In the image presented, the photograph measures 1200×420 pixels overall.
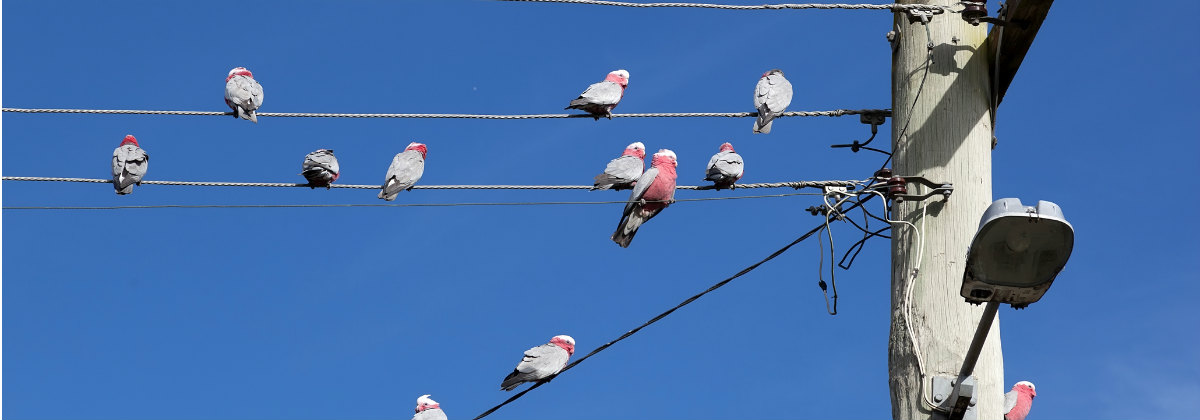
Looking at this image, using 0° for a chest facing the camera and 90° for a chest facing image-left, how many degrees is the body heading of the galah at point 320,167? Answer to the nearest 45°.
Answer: approximately 225°

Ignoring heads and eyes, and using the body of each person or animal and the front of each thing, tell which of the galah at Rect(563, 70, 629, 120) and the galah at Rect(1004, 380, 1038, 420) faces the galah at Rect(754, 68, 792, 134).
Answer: the galah at Rect(563, 70, 629, 120)

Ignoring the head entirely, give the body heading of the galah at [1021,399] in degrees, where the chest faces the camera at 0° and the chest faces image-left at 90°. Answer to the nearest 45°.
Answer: approximately 315°

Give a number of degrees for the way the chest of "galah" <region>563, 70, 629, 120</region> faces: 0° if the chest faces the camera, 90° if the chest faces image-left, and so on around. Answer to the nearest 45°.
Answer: approximately 270°

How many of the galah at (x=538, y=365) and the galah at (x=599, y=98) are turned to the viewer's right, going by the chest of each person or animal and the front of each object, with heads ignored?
2

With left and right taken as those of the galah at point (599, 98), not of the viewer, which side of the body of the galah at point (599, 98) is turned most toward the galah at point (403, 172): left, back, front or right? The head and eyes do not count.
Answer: back

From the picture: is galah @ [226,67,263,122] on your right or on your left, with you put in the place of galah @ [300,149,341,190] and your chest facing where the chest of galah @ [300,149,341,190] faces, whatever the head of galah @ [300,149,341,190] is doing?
on your left

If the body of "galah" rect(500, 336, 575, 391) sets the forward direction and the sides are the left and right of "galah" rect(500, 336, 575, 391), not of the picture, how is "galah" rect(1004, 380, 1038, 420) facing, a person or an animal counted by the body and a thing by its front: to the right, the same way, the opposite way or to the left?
to the right

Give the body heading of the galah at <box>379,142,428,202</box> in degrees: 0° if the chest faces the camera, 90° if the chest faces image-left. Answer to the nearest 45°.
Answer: approximately 225°

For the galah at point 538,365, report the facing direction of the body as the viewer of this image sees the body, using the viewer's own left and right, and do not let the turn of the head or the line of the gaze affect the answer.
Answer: facing to the right of the viewer
